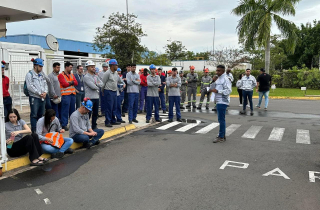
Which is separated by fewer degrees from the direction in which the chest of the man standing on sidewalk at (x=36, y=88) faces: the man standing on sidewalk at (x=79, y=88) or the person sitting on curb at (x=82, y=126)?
the person sitting on curb

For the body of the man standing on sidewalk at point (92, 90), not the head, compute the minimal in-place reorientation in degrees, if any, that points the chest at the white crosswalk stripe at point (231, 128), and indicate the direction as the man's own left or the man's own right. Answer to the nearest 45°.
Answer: approximately 45° to the man's own left

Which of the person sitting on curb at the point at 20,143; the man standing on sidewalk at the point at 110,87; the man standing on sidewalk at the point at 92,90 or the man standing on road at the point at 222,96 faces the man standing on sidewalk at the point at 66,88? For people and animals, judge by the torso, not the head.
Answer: the man standing on road at the point at 222,96

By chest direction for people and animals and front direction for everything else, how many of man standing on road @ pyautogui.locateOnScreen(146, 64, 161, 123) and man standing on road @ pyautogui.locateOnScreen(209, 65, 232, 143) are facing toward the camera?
1

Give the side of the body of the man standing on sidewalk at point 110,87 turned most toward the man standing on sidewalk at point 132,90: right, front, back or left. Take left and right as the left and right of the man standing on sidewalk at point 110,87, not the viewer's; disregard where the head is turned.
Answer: left

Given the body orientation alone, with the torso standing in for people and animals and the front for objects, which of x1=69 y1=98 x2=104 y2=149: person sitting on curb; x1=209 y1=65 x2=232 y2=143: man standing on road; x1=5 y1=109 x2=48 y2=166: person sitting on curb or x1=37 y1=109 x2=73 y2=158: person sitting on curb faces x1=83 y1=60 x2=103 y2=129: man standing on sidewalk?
x1=209 y1=65 x2=232 y2=143: man standing on road

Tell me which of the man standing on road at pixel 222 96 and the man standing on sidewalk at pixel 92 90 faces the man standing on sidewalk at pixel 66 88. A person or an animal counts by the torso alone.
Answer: the man standing on road at pixel 222 96

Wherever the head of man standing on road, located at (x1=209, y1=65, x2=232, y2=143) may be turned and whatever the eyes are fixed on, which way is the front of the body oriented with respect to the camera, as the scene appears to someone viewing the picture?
to the viewer's left

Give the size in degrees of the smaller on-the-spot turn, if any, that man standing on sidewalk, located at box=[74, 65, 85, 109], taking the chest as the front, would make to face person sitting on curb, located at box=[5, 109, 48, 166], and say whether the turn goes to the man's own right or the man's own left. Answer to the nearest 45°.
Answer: approximately 45° to the man's own right

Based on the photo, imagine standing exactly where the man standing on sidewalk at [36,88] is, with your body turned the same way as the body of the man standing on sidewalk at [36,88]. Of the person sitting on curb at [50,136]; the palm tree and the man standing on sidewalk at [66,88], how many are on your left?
2
